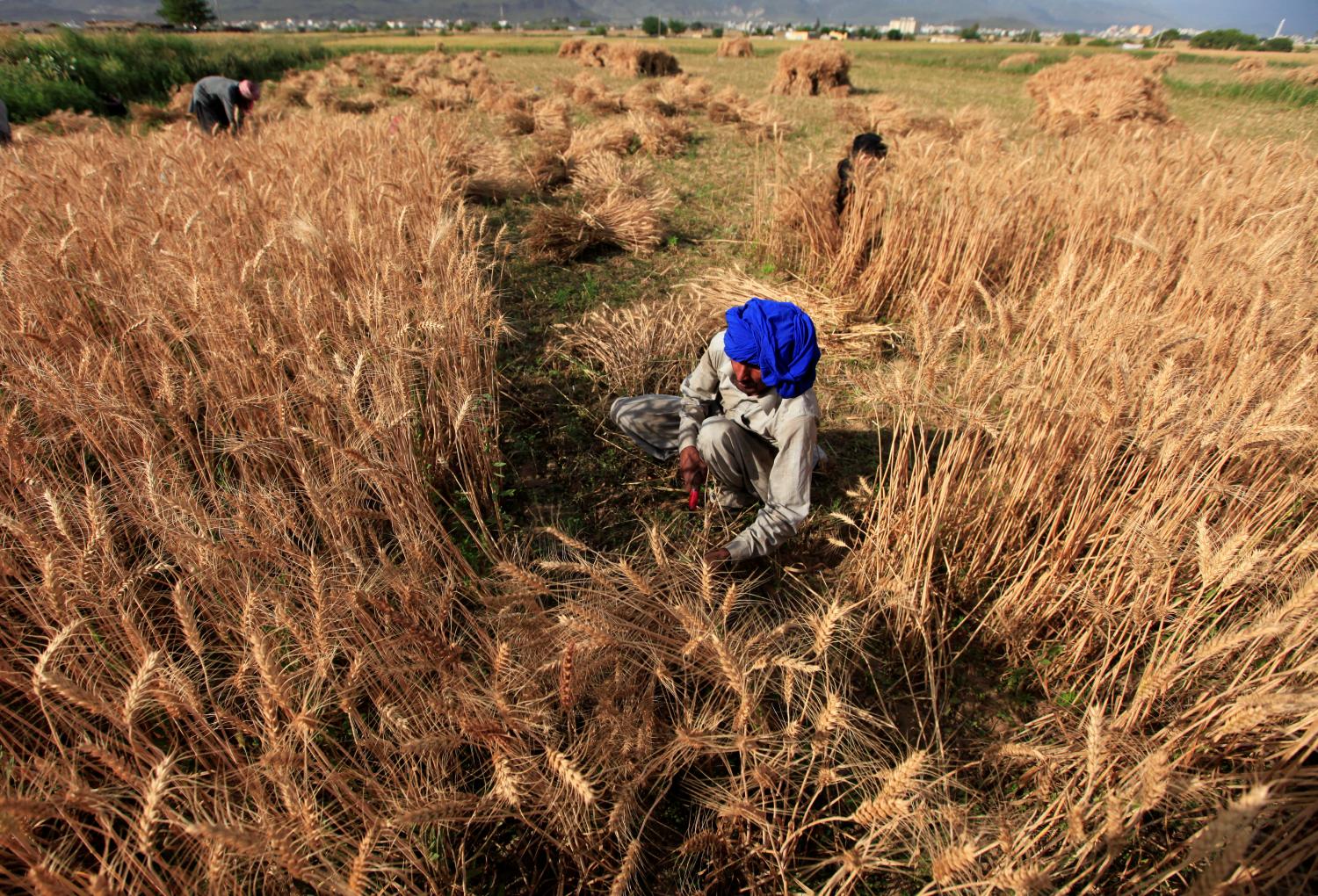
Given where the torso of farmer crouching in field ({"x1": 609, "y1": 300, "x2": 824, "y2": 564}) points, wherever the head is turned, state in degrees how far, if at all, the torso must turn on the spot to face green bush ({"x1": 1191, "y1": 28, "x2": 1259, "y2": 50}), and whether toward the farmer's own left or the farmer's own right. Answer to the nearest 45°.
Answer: approximately 180°

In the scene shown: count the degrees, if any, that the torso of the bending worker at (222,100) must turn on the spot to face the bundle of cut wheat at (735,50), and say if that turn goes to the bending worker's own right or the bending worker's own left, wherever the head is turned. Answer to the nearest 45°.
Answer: approximately 45° to the bending worker's own left

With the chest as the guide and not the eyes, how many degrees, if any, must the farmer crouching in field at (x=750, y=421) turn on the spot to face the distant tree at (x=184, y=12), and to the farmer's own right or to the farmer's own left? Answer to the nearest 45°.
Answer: approximately 90° to the farmer's own right

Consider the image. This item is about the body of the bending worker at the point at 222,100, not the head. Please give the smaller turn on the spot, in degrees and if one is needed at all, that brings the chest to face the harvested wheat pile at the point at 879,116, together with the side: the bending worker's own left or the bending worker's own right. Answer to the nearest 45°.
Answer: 0° — they already face it

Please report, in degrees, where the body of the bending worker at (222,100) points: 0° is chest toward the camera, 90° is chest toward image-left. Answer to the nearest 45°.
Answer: approximately 270°

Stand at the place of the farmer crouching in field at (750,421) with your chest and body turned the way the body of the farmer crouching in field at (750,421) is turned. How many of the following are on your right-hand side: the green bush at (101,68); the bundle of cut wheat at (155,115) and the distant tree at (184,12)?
3

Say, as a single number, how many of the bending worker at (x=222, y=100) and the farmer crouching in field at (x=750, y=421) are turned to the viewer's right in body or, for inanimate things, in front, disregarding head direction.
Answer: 1

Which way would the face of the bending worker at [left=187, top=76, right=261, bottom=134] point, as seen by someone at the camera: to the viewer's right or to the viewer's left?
to the viewer's right

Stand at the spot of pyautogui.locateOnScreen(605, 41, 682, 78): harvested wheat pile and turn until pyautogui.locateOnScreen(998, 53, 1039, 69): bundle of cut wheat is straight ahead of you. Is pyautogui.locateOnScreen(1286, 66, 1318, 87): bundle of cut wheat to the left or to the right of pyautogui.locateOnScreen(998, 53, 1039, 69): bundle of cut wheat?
right

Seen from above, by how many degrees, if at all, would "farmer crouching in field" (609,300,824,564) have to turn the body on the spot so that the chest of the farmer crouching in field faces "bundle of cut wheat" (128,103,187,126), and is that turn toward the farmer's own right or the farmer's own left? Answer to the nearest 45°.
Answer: approximately 90° to the farmer's own right
